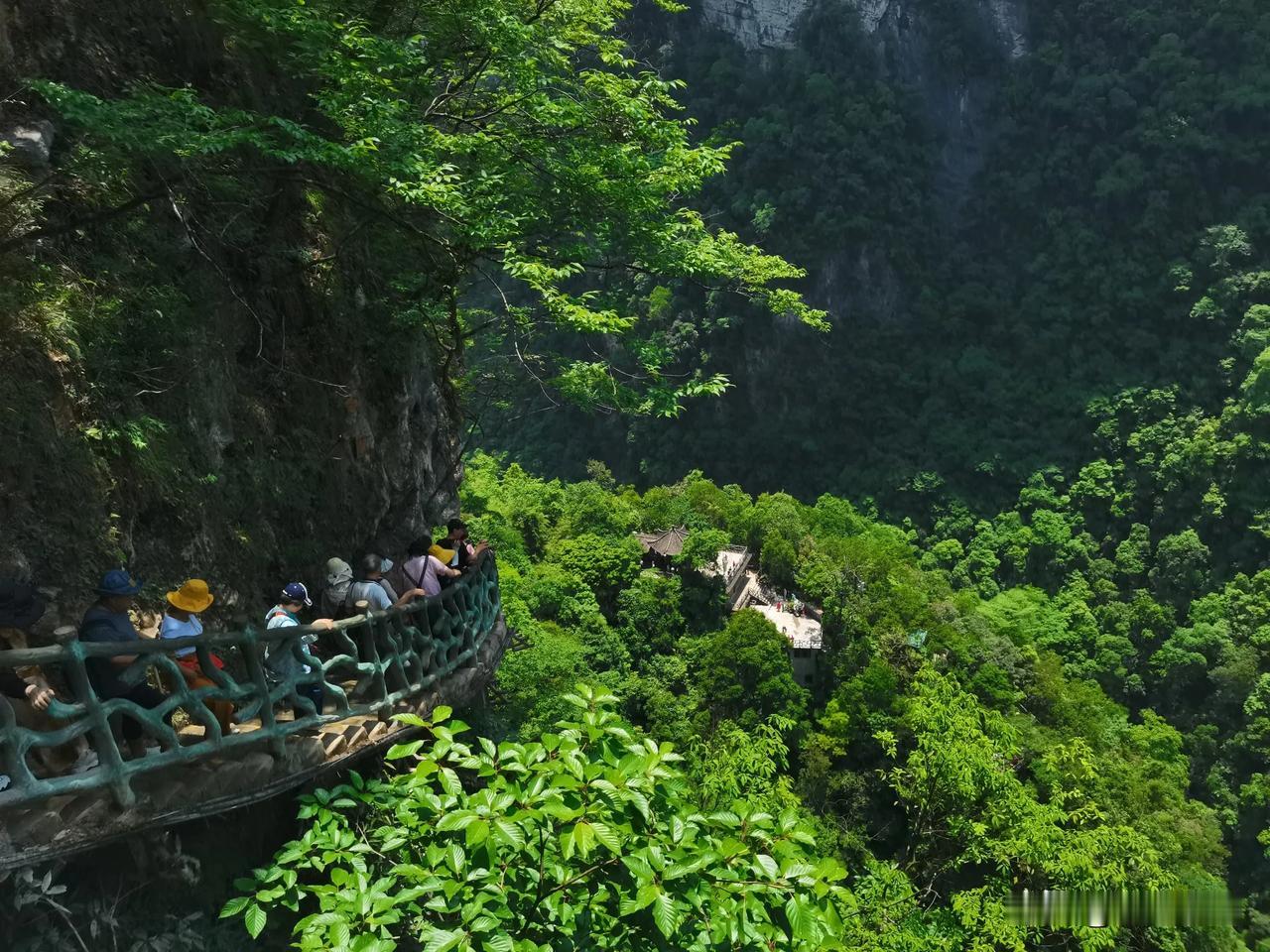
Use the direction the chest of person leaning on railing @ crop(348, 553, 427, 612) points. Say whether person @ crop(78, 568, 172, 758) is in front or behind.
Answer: behind

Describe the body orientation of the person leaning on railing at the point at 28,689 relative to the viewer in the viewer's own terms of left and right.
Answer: facing to the right of the viewer

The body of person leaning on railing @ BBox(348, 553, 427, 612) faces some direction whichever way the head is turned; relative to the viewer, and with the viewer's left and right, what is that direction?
facing away from the viewer and to the right of the viewer

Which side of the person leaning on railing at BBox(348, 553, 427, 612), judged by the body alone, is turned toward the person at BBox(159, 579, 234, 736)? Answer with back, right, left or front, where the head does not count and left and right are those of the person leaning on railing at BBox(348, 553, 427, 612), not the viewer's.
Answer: back

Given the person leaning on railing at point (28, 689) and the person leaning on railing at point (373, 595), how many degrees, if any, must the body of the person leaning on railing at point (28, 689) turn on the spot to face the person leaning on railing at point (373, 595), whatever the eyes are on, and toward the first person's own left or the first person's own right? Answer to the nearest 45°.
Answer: approximately 45° to the first person's own left

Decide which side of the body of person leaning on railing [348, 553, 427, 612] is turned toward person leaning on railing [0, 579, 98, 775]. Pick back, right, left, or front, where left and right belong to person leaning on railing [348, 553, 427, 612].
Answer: back
